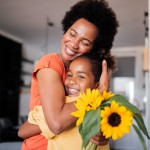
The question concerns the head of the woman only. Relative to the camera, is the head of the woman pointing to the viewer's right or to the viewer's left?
to the viewer's left

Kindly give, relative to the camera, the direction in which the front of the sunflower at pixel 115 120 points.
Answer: facing the viewer

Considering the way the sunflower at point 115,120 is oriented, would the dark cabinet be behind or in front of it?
behind
